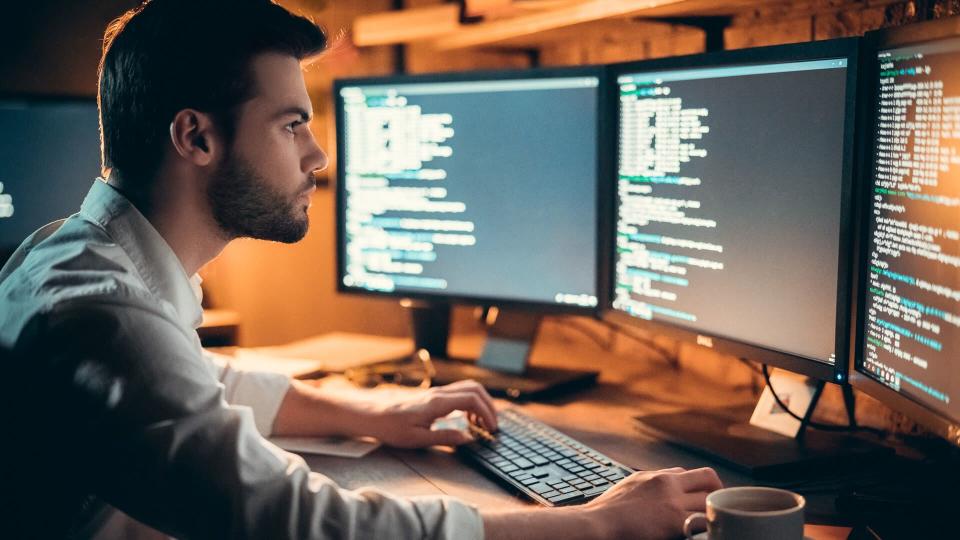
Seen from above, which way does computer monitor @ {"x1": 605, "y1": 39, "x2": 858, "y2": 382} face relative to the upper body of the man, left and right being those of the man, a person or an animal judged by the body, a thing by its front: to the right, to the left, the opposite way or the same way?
the opposite way

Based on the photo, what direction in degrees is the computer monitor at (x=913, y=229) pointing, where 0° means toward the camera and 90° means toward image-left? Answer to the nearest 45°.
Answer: approximately 45°

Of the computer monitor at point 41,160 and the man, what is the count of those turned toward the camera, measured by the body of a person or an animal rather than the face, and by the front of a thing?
1

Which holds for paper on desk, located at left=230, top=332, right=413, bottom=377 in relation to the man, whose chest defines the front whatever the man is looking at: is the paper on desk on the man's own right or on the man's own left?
on the man's own left

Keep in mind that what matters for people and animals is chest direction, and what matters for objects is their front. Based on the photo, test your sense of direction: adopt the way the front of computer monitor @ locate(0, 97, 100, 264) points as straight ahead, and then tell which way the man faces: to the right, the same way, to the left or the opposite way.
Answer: to the left

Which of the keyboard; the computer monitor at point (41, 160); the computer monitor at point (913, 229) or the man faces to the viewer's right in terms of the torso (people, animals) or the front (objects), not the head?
the man

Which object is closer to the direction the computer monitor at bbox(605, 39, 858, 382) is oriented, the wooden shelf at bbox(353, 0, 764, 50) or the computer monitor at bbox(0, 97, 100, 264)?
the computer monitor

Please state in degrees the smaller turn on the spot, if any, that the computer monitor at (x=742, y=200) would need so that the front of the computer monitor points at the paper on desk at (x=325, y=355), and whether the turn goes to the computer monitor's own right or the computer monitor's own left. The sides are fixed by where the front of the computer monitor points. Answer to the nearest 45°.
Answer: approximately 90° to the computer monitor's own right

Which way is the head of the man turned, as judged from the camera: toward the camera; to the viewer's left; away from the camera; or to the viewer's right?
to the viewer's right

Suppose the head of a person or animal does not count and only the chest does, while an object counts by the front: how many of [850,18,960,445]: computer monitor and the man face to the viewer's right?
1

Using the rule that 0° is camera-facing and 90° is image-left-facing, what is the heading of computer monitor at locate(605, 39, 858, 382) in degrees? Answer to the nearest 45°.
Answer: approximately 45°

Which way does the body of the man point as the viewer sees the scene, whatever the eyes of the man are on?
to the viewer's right
